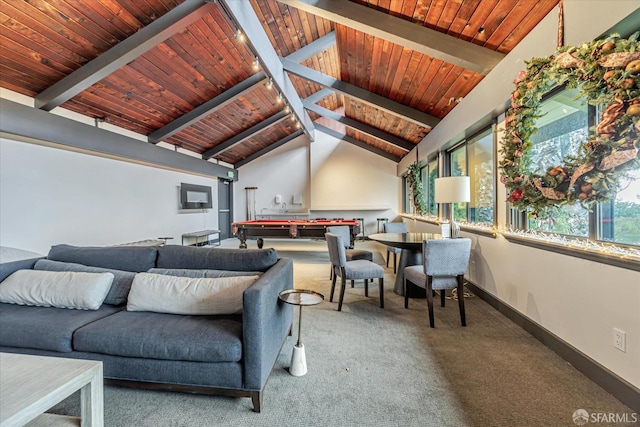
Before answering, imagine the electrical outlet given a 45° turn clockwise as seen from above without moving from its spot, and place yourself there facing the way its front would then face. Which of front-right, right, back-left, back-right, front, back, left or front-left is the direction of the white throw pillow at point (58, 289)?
front-left

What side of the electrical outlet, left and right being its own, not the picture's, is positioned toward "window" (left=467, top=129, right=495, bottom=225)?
right

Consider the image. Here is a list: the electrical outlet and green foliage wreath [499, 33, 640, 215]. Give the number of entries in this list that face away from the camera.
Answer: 0

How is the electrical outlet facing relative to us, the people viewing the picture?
facing the viewer and to the left of the viewer

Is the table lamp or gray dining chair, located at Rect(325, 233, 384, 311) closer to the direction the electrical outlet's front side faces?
the gray dining chair

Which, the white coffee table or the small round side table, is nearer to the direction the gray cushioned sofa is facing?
the white coffee table

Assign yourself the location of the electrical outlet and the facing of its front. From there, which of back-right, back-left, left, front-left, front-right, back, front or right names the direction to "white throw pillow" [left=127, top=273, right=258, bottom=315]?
front

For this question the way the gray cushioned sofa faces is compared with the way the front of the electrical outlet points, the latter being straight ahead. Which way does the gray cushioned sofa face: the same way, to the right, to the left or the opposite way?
to the left

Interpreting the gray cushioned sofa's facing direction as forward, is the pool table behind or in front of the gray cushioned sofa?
behind

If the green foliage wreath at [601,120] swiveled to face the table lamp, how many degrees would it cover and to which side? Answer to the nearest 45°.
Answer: approximately 90° to its right

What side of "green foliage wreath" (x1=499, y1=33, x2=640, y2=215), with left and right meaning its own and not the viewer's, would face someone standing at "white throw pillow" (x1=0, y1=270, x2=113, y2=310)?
front

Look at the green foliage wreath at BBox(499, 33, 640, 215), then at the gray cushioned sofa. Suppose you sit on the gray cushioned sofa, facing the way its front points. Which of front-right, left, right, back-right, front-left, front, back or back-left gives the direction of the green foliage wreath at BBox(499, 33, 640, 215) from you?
left

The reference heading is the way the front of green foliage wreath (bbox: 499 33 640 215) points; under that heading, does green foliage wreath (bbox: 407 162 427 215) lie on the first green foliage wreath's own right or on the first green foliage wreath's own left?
on the first green foliage wreath's own right

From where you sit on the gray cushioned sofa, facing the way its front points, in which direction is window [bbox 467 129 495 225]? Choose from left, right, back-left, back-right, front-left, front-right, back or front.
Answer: back-left

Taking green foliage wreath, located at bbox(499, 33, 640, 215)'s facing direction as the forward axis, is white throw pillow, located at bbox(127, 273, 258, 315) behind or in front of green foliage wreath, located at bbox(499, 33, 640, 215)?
in front

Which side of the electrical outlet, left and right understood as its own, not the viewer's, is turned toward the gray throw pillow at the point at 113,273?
front

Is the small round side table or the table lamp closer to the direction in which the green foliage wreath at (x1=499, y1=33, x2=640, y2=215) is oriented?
the small round side table

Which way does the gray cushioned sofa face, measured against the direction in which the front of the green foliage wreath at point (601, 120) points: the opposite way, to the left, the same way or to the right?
to the left

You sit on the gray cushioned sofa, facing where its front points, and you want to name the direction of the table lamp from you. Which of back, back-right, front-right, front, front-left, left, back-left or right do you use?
back-left

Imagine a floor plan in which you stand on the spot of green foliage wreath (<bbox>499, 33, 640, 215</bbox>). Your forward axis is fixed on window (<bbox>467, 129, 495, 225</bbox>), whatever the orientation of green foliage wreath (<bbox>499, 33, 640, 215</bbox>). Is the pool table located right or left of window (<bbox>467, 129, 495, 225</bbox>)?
left
